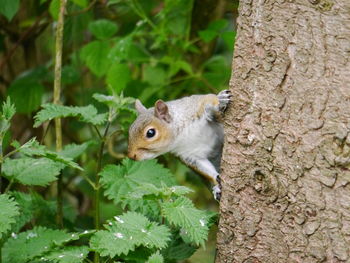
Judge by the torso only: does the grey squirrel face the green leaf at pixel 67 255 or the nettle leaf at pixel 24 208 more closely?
the nettle leaf

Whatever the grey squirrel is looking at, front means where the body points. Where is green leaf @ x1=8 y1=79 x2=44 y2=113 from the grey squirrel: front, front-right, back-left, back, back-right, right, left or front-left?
front-right

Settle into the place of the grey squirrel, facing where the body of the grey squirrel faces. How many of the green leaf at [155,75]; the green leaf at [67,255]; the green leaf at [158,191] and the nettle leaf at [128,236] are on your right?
1

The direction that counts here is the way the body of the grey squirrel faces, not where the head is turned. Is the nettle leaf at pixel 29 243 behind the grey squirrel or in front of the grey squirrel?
in front

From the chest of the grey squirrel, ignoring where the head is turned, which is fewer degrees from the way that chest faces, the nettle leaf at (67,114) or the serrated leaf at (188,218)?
the nettle leaf

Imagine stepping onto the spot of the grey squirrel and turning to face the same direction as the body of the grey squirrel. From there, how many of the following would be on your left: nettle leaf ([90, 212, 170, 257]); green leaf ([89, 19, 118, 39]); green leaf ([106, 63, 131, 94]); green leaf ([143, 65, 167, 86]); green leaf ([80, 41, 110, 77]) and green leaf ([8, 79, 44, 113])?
1

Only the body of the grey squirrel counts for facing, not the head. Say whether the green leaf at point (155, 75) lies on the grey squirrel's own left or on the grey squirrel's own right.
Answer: on the grey squirrel's own right

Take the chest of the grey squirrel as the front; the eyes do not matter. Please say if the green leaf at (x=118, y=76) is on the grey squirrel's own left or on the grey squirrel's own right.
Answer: on the grey squirrel's own right

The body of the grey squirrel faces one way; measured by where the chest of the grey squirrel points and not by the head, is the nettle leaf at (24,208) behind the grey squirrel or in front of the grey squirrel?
in front

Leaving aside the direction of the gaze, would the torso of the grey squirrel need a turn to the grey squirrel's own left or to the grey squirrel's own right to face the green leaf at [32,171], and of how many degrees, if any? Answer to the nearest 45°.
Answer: approximately 45° to the grey squirrel's own left

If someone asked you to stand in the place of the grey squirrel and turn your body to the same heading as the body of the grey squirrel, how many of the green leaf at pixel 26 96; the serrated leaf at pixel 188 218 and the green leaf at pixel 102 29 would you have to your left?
1

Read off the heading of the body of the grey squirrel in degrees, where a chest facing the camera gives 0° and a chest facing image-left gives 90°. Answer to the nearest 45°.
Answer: approximately 90°

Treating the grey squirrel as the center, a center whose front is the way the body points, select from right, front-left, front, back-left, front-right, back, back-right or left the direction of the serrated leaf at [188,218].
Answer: left

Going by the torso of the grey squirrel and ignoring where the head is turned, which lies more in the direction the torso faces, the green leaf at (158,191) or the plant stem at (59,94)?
the plant stem

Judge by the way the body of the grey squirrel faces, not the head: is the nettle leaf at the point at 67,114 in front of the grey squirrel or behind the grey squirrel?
in front
